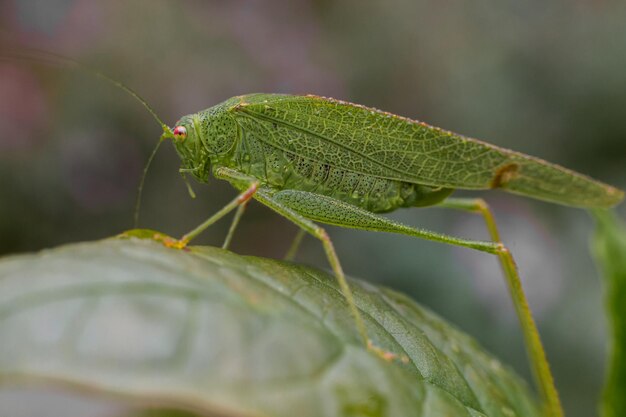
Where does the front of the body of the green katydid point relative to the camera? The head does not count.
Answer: to the viewer's left

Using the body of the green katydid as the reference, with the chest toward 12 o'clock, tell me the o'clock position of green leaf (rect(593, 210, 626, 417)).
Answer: The green leaf is roughly at 7 o'clock from the green katydid.
